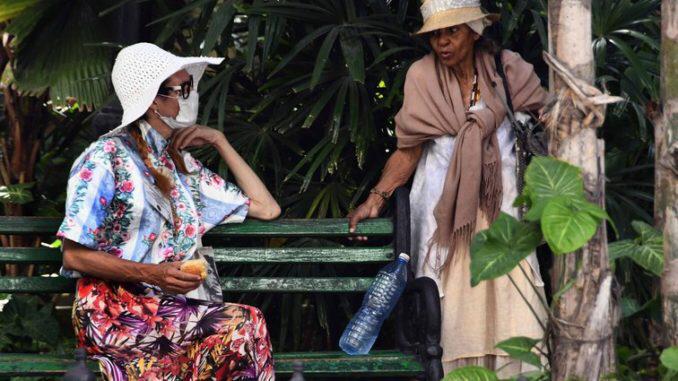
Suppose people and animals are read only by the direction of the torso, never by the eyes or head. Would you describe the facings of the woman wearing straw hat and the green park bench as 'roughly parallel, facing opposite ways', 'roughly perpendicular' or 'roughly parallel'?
roughly parallel

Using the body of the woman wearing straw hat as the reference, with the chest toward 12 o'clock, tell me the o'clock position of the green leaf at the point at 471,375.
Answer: The green leaf is roughly at 12 o'clock from the woman wearing straw hat.

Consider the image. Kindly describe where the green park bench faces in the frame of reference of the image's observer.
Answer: facing the viewer

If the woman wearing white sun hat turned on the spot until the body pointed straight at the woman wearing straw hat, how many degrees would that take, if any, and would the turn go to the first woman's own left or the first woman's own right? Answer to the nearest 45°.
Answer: approximately 45° to the first woman's own left

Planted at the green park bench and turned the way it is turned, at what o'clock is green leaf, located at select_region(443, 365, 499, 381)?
The green leaf is roughly at 9 o'clock from the green park bench.

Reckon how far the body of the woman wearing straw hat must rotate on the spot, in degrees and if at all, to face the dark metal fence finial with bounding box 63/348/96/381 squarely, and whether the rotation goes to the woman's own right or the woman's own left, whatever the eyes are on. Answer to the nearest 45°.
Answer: approximately 45° to the woman's own right

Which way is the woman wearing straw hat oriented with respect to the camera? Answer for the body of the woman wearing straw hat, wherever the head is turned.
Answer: toward the camera

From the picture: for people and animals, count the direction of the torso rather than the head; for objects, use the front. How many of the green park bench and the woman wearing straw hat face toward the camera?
2

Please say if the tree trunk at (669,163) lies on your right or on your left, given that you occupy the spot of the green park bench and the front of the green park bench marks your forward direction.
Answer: on your left

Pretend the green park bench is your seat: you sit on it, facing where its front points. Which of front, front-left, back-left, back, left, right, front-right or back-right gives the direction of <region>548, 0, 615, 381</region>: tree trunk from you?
front-left
